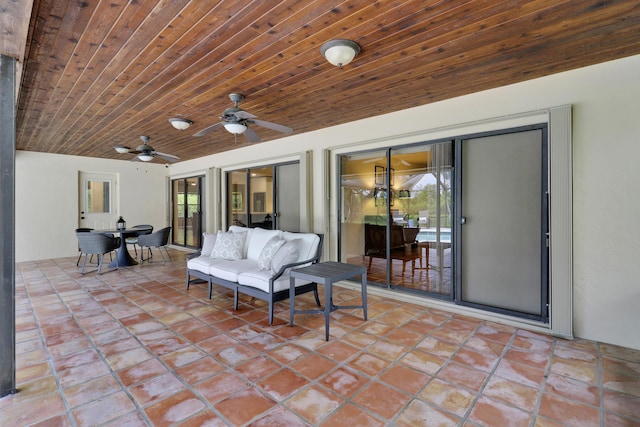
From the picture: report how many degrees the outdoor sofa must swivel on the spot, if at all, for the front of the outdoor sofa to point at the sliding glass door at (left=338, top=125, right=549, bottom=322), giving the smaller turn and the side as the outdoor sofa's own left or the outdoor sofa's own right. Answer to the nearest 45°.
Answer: approximately 135° to the outdoor sofa's own left

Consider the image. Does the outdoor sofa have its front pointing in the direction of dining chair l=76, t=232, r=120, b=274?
no

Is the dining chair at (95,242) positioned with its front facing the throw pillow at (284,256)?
no

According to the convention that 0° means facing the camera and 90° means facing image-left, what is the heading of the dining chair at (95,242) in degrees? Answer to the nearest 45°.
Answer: approximately 225°

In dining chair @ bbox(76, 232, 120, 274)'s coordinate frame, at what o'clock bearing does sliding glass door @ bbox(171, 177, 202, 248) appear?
The sliding glass door is roughly at 12 o'clock from the dining chair.

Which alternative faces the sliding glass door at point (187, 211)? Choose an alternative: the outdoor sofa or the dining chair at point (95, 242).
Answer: the dining chair

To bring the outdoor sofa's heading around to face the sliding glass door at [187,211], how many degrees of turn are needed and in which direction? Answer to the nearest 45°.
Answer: approximately 135° to its right

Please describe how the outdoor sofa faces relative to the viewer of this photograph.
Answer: facing the viewer and to the left of the viewer

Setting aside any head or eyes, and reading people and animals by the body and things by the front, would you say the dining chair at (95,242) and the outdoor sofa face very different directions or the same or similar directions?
very different directions
